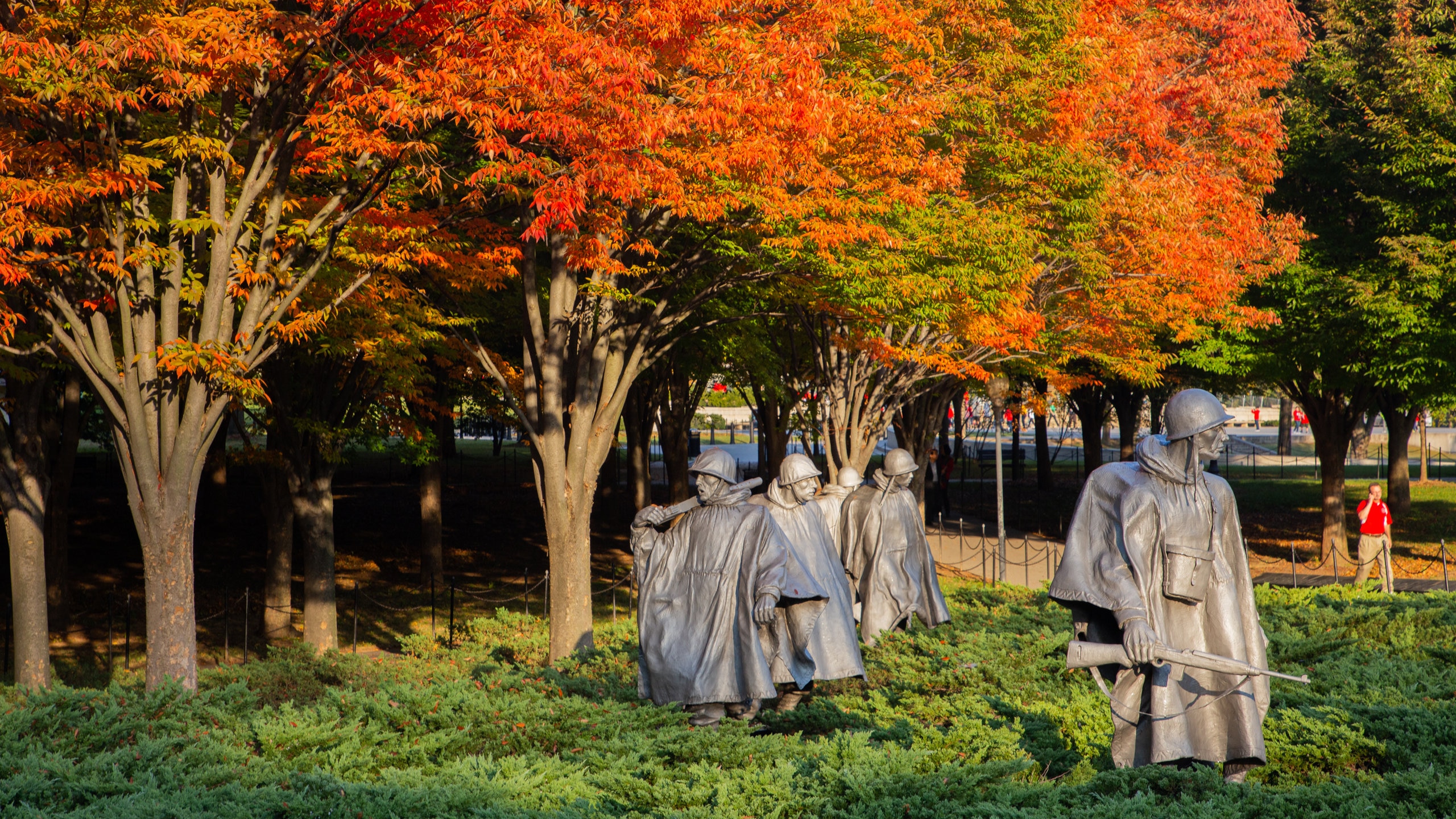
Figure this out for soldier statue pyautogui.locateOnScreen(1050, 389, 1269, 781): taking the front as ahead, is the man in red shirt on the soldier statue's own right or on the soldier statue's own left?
on the soldier statue's own left

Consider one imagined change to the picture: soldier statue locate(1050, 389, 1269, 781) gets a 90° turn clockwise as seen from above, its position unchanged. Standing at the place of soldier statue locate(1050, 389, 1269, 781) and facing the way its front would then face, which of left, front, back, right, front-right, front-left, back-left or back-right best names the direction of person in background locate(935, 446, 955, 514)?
back-right

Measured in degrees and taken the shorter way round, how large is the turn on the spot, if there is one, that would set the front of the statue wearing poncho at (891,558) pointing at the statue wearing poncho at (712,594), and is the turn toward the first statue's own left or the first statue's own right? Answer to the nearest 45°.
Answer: approximately 45° to the first statue's own right

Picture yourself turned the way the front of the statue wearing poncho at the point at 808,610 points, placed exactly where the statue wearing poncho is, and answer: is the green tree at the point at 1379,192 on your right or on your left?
on your left

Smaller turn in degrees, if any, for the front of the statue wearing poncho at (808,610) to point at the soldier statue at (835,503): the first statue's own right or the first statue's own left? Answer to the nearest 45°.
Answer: approximately 135° to the first statue's own left

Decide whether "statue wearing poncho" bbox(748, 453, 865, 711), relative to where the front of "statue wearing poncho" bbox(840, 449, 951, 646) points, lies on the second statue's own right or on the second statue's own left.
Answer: on the second statue's own right

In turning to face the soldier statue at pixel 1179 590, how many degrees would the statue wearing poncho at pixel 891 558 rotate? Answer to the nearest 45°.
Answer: approximately 45° to its right

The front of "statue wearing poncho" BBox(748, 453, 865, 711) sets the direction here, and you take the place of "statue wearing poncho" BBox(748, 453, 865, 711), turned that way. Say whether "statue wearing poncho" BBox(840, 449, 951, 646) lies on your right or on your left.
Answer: on your left

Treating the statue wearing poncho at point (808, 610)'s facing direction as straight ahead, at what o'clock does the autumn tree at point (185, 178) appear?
The autumn tree is roughly at 4 o'clock from the statue wearing poncho.

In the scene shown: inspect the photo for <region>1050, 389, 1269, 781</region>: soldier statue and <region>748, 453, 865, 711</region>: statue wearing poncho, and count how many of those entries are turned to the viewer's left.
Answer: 0

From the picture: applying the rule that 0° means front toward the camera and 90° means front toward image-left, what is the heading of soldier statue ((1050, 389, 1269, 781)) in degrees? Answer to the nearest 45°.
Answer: approximately 315°
